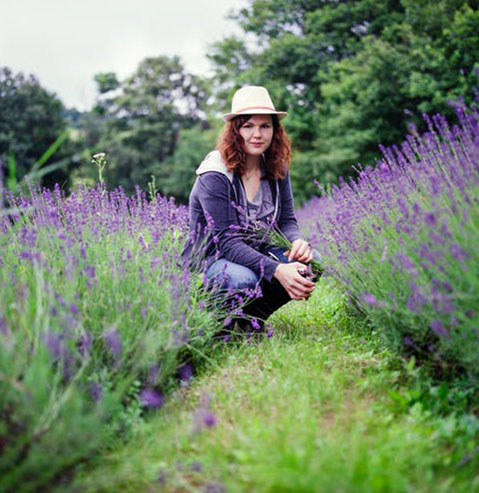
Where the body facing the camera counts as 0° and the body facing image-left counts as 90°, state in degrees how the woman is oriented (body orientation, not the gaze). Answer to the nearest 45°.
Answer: approximately 315°

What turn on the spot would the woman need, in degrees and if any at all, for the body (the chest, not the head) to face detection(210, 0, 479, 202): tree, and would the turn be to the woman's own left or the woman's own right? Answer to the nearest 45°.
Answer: approximately 135° to the woman's own left

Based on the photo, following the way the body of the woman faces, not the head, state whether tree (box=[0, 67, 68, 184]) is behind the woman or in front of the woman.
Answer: behind
